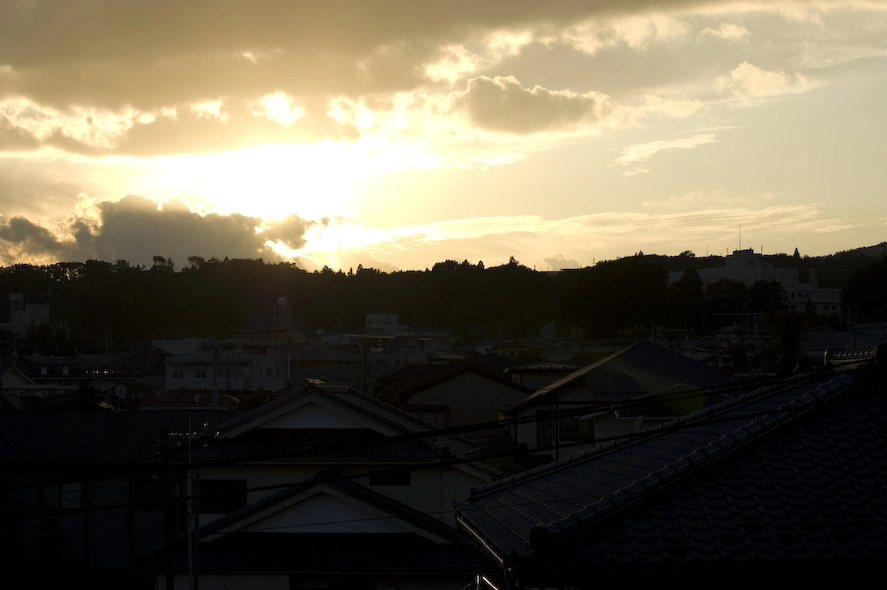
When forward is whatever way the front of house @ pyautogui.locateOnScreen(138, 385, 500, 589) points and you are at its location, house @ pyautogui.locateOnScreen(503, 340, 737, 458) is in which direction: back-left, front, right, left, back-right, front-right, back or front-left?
back-left

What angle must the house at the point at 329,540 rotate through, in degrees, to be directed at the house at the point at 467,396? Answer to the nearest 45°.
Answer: approximately 180°

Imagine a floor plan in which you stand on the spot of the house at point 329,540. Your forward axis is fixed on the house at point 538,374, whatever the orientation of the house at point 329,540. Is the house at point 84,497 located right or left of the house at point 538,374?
left

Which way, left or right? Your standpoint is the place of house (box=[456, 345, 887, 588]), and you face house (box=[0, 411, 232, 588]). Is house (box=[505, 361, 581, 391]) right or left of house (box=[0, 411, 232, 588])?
right

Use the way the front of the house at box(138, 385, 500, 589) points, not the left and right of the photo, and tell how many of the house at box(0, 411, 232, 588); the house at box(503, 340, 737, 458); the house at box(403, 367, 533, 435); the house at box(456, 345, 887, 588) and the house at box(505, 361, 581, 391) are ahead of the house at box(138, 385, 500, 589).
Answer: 1

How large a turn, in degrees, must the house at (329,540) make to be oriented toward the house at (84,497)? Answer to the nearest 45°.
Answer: approximately 135° to its right

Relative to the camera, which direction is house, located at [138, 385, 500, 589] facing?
toward the camera

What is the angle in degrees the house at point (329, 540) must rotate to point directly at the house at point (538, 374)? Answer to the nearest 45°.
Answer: approximately 180°

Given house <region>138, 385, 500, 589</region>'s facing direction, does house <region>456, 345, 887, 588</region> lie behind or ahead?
ahead

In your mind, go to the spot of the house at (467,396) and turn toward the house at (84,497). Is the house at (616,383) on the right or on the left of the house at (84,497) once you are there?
left
